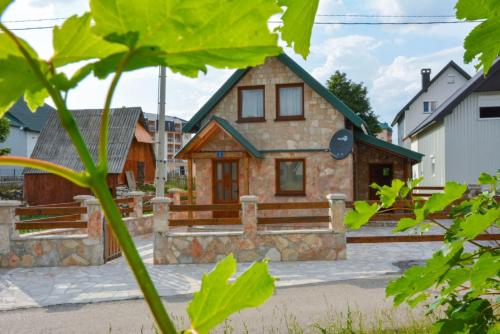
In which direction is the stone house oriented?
toward the camera

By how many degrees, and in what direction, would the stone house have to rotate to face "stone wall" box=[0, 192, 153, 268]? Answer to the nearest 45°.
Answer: approximately 45° to its right

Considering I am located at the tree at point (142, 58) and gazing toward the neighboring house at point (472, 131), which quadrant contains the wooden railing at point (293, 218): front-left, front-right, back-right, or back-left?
front-left

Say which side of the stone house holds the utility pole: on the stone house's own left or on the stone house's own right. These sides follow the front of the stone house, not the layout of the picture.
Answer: on the stone house's own right

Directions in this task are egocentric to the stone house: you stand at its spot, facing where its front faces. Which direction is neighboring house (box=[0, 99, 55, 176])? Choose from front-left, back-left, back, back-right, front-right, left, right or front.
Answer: back-right

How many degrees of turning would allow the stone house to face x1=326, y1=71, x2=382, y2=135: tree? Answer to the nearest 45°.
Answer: approximately 180°

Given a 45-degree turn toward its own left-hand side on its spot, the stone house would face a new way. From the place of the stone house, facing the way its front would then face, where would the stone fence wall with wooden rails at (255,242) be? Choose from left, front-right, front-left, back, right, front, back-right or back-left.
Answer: front-right

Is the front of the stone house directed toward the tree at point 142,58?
yes

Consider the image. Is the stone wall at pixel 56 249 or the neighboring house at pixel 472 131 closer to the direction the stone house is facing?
the stone wall

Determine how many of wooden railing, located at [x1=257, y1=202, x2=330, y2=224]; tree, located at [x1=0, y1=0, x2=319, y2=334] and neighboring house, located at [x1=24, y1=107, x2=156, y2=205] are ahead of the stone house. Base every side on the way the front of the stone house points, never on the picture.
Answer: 2

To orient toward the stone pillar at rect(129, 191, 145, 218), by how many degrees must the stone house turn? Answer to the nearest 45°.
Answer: approximately 90° to its right

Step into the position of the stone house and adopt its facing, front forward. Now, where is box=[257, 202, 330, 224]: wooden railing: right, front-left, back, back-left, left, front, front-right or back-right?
front

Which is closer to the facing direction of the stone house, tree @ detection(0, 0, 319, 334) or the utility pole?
the tree

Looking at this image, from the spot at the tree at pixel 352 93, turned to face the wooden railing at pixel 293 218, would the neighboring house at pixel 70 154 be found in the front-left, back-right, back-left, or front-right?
front-right

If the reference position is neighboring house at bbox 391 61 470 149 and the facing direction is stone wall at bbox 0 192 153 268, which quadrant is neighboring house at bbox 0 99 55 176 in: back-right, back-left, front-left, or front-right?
front-right

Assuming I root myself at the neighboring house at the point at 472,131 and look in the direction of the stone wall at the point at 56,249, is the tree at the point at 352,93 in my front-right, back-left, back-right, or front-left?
back-right
